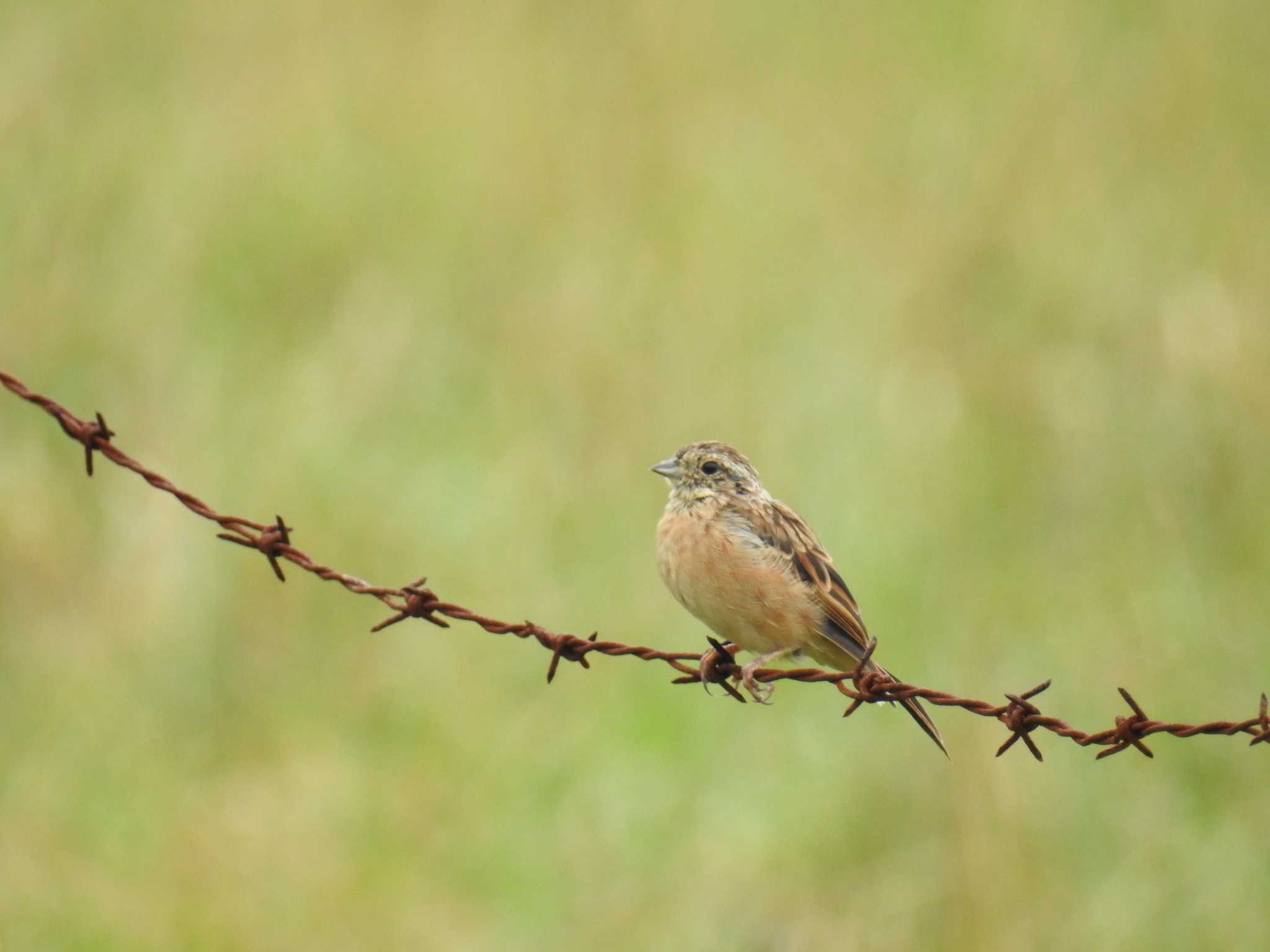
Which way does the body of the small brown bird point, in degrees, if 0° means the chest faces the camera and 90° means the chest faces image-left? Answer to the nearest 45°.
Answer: approximately 45°
